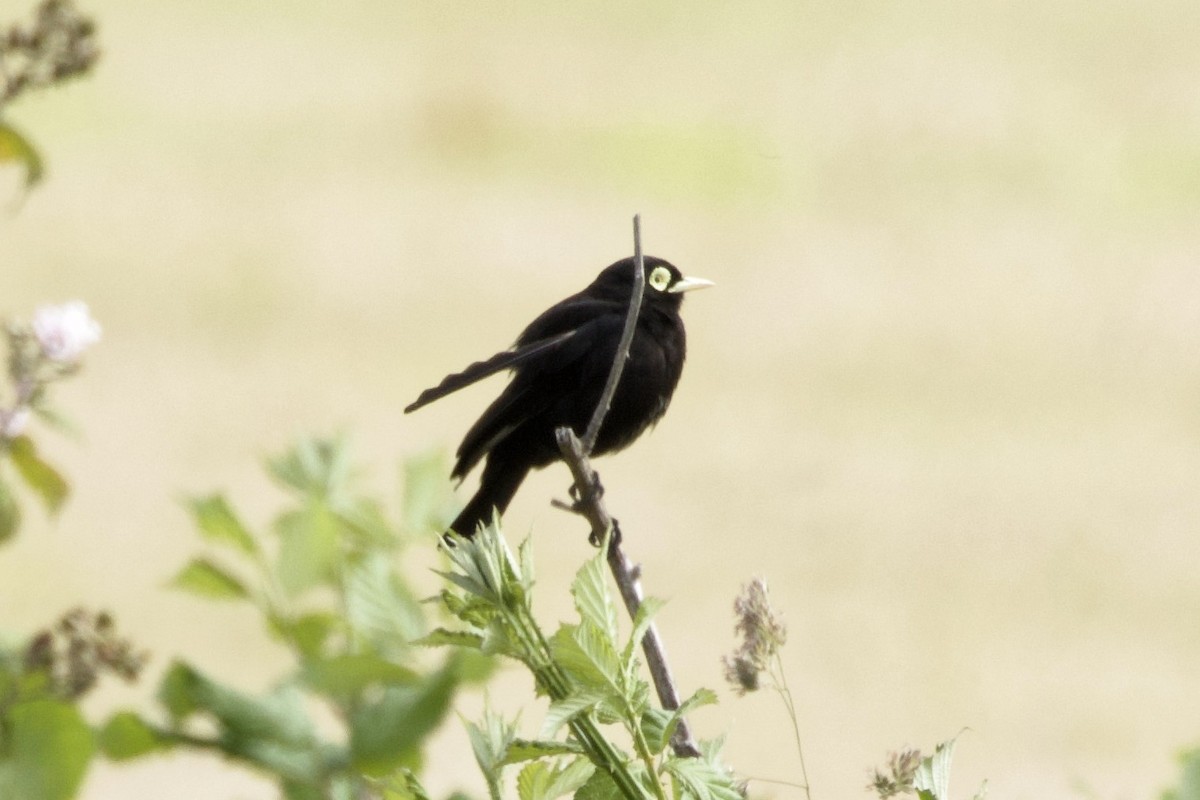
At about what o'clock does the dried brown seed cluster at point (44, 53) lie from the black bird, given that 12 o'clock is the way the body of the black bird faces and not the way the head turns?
The dried brown seed cluster is roughly at 6 o'clock from the black bird.

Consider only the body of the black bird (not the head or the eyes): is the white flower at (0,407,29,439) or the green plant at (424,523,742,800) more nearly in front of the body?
the green plant

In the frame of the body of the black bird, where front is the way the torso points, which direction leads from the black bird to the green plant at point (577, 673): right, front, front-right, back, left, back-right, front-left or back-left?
right

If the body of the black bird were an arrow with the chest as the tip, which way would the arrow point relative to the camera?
to the viewer's right
